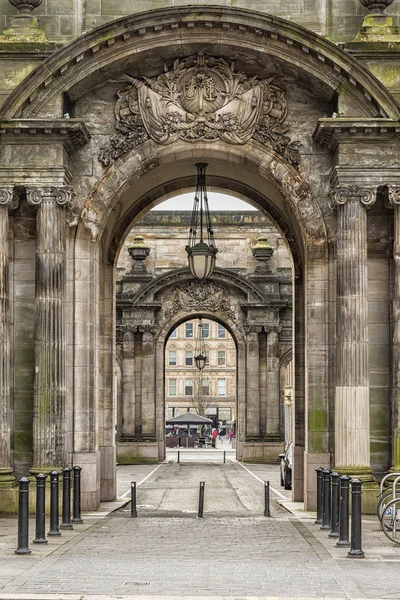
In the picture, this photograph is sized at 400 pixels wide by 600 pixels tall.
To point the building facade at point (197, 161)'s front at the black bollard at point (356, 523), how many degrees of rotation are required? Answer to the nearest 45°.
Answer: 0° — it already faces it

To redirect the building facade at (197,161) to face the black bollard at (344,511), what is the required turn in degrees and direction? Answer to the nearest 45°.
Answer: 0° — it already faces it

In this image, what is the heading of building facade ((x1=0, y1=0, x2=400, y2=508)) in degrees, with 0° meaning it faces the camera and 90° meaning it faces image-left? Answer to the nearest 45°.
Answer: approximately 0°
